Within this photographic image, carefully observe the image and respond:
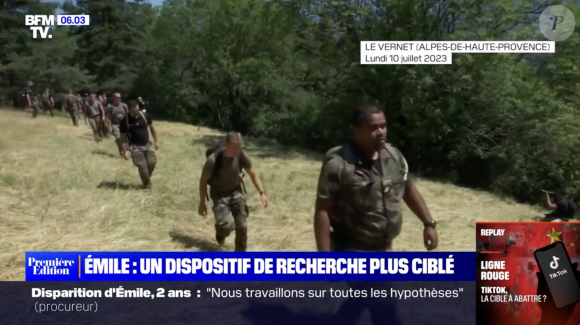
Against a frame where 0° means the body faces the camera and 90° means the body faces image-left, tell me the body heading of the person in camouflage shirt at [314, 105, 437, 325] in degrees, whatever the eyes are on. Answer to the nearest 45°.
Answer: approximately 315°

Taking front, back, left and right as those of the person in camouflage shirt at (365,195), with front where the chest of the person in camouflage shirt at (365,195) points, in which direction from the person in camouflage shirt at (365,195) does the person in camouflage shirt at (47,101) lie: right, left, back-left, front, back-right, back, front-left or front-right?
back-right

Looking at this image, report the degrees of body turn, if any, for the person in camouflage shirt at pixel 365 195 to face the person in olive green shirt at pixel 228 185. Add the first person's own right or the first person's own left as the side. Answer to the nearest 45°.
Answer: approximately 135° to the first person's own right

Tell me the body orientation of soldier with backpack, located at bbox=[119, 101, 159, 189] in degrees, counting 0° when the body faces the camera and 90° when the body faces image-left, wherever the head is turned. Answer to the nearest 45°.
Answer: approximately 0°

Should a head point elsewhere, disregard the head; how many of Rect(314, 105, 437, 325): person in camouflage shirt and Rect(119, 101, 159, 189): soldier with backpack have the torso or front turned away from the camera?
0

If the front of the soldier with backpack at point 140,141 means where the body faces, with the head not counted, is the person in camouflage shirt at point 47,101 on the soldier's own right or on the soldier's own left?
on the soldier's own right

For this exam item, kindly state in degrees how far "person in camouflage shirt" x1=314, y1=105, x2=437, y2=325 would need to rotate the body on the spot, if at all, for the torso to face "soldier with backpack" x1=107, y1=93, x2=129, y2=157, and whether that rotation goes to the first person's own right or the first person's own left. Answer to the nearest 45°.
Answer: approximately 135° to the first person's own right
